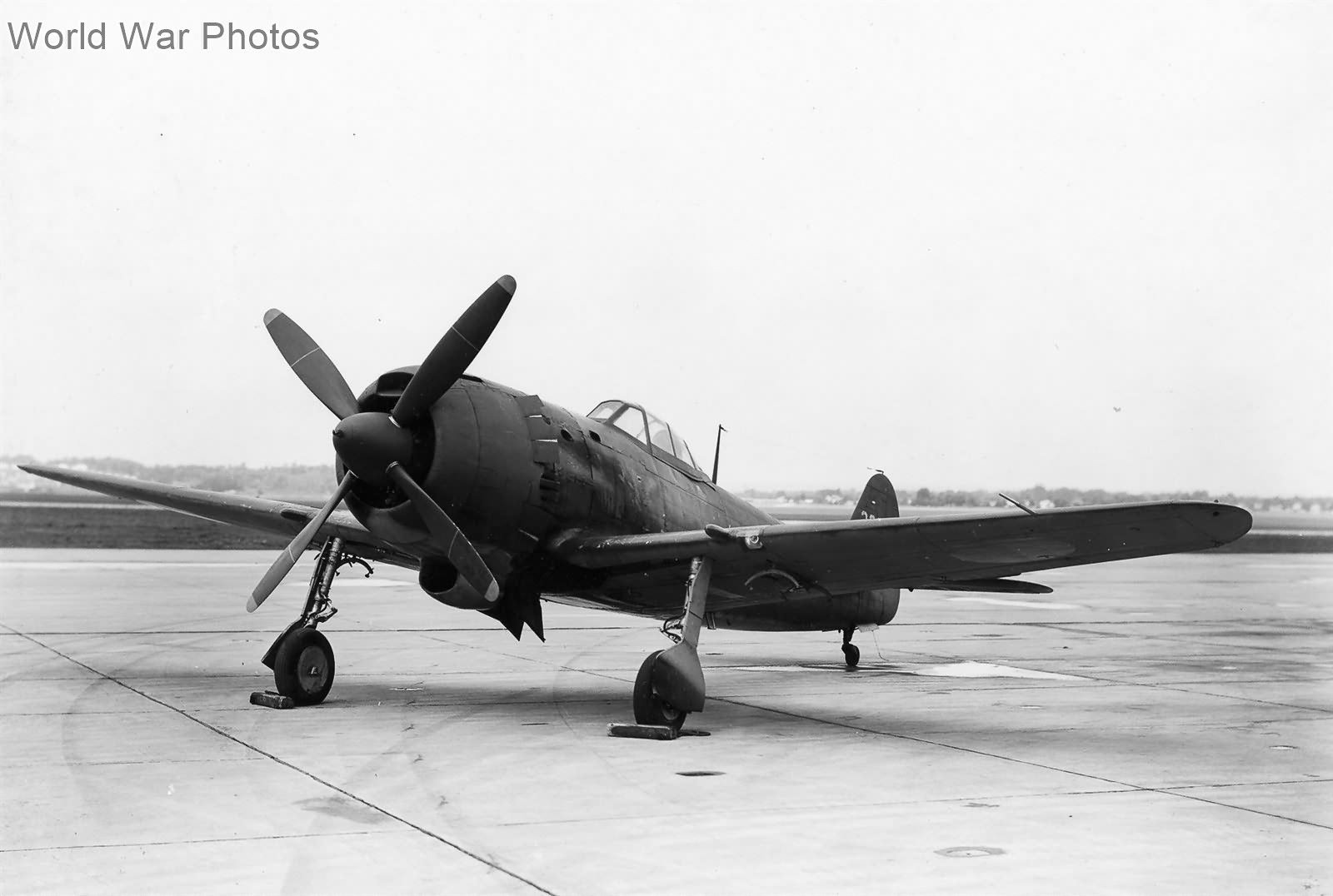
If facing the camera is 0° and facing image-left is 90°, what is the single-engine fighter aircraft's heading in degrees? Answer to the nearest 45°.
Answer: approximately 45°

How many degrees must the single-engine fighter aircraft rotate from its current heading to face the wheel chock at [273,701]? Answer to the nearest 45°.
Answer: approximately 45° to its right
